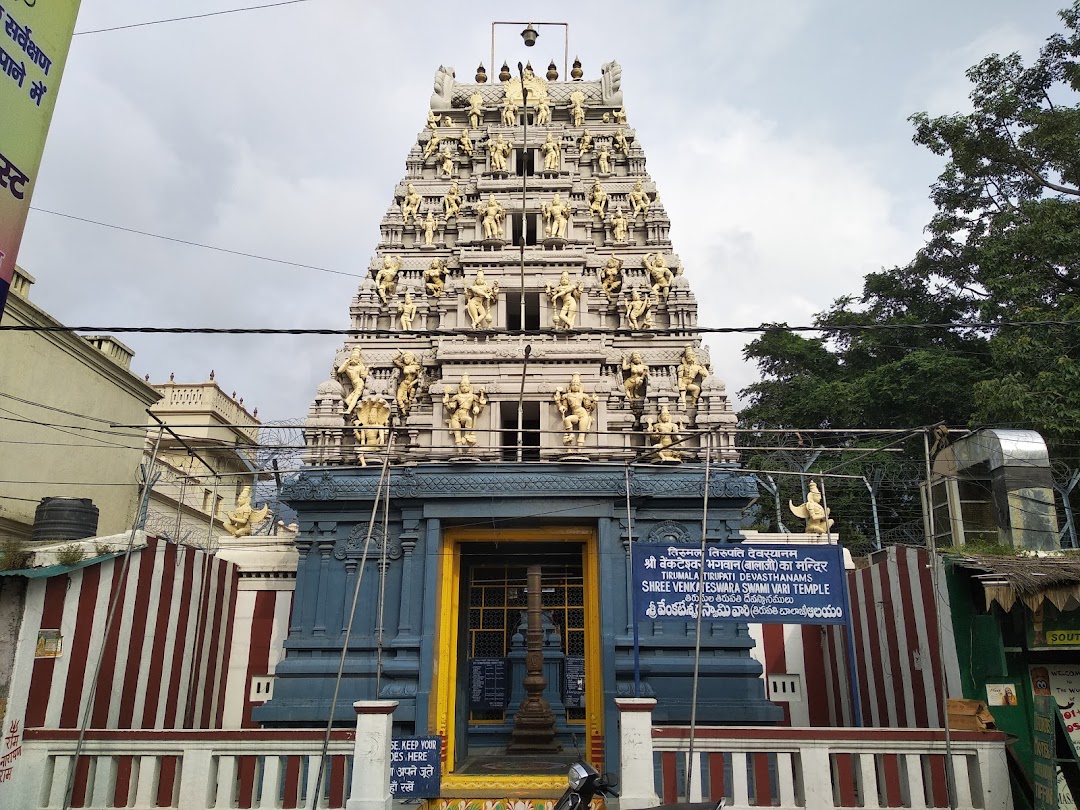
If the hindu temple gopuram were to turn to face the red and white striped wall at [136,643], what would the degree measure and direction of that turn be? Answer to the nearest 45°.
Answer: approximately 45° to its right

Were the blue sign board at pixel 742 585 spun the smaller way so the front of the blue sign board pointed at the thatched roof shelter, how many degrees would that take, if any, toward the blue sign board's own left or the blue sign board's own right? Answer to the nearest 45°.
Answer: approximately 90° to the blue sign board's own left

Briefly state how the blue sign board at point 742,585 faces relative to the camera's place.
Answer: facing the viewer

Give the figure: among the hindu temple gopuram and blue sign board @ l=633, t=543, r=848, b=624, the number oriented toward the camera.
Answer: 2

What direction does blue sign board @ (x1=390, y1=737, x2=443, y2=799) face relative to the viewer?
toward the camera

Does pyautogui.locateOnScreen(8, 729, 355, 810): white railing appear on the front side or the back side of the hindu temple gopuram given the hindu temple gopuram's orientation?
on the front side

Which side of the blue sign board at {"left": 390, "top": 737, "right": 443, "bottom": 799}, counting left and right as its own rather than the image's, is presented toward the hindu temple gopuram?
back

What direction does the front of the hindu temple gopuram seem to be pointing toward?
toward the camera

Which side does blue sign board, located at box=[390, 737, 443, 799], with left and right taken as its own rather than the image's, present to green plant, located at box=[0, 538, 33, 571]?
right

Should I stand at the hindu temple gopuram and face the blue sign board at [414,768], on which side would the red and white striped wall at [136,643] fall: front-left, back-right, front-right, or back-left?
front-right

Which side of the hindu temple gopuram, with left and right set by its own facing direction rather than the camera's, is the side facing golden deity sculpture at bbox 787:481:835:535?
left
